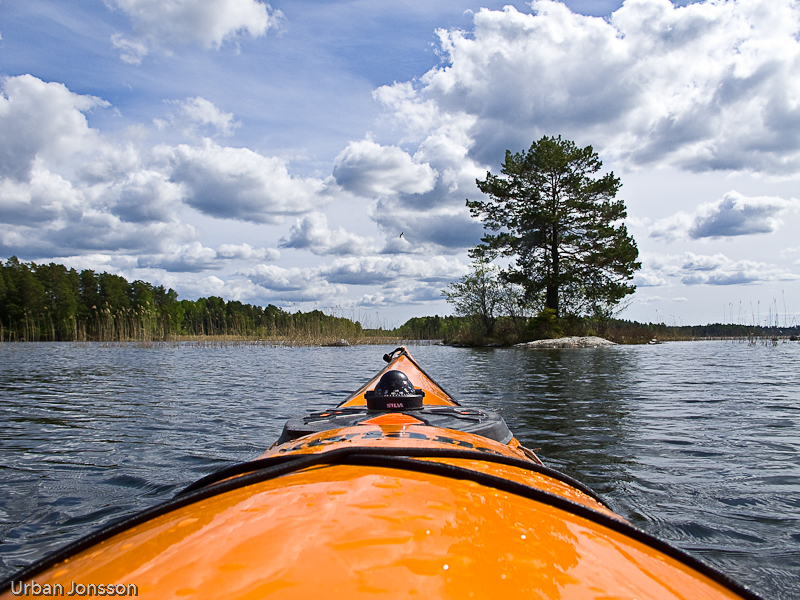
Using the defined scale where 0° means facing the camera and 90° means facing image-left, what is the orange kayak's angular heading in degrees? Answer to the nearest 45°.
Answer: approximately 180°

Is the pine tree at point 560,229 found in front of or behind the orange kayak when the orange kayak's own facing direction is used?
in front

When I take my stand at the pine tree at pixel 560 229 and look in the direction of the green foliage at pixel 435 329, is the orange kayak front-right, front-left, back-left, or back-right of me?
back-left

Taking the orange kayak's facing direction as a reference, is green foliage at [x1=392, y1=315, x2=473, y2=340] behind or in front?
in front
